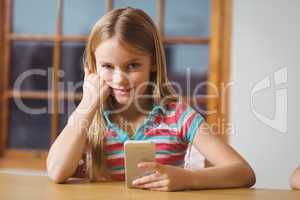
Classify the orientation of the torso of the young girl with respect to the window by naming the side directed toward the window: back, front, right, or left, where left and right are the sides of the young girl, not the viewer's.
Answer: back

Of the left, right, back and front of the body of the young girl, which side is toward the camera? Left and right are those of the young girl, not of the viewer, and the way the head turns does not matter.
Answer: front

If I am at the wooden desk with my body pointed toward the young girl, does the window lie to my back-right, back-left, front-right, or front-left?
front-left
